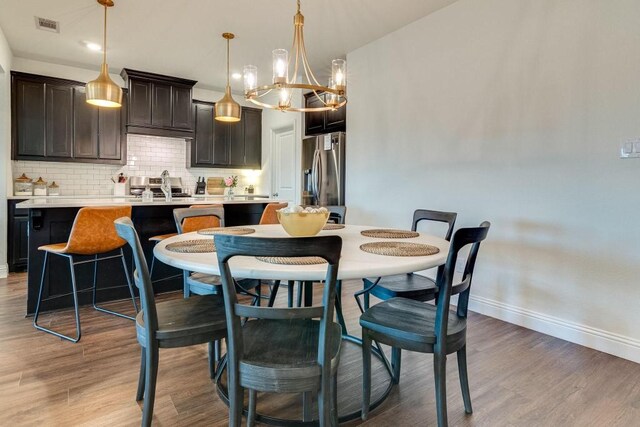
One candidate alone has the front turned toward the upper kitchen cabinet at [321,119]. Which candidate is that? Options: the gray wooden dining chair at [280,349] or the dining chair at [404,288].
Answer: the gray wooden dining chair

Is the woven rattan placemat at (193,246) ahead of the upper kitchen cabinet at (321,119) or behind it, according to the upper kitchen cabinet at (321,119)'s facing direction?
ahead

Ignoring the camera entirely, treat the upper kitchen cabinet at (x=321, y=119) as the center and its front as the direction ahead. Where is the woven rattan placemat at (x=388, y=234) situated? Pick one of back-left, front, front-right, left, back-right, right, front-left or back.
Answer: front-left

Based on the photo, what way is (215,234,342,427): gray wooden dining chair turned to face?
away from the camera

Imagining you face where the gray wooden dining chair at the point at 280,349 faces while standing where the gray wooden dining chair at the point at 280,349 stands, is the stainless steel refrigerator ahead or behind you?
ahead

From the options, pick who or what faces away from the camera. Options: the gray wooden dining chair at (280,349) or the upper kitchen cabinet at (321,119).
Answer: the gray wooden dining chair

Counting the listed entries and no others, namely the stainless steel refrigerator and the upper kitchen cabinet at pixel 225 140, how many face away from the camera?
0

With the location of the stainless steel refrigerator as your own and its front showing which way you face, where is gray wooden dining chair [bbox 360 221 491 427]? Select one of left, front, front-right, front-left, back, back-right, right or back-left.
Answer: front-left

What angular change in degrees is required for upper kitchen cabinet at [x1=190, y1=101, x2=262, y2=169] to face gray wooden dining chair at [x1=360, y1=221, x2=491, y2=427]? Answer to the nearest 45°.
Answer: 0° — it already faces it

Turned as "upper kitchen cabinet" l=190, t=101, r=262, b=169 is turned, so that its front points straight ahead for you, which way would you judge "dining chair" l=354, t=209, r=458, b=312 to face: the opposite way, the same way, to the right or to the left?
to the right

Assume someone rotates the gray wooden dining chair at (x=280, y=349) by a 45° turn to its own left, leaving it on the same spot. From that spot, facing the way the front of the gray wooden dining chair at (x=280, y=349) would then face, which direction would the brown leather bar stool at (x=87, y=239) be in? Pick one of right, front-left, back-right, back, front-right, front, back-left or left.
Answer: front
